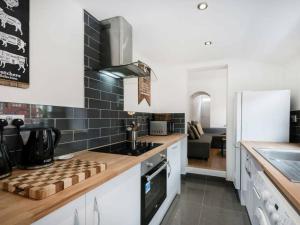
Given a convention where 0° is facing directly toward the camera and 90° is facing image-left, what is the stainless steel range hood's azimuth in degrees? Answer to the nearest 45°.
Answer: approximately 315°
